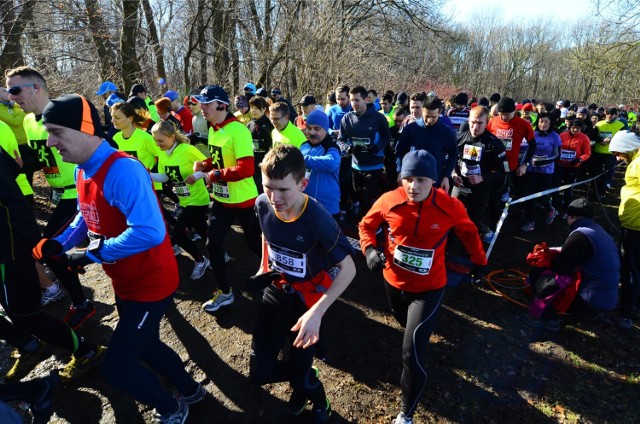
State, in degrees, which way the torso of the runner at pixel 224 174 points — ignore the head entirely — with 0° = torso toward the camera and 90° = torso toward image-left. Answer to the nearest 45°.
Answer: approximately 45°

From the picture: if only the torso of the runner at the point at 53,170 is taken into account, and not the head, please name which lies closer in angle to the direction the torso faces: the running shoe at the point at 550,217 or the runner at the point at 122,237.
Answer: the runner

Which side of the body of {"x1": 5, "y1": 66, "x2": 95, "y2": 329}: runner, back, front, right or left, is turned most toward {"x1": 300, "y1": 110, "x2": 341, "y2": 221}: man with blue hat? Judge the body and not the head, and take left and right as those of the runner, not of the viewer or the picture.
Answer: left

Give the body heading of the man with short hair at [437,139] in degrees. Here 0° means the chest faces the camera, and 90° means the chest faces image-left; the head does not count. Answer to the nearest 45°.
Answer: approximately 0°

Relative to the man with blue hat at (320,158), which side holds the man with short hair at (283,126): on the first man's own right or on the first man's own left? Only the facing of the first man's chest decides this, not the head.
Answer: on the first man's own right

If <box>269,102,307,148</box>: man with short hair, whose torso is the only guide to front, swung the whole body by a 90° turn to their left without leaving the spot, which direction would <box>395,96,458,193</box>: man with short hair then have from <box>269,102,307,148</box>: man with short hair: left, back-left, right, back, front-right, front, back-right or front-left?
front-left

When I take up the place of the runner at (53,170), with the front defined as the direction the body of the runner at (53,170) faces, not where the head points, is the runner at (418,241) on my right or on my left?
on my left
